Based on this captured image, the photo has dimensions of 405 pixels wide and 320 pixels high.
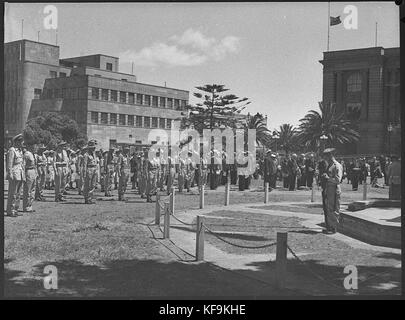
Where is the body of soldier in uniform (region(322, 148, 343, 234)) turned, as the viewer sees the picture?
to the viewer's left

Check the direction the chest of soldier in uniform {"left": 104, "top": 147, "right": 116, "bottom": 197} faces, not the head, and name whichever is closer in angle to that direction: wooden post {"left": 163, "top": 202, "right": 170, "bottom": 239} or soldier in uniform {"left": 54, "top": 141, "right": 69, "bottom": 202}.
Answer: the wooden post

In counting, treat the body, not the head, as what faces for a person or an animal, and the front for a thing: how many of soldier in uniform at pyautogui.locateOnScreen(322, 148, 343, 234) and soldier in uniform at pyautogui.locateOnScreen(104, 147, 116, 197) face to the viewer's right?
1

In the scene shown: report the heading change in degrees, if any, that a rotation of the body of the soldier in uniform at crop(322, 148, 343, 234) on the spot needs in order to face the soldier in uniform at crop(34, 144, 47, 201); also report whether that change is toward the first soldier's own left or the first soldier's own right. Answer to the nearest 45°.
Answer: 0° — they already face them

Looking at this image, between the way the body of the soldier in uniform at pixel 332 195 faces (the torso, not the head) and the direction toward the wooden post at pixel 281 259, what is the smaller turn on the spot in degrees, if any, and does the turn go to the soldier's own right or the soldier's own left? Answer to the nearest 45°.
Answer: approximately 90° to the soldier's own left

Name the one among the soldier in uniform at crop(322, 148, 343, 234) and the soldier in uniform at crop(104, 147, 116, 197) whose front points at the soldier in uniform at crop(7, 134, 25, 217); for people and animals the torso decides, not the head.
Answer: the soldier in uniform at crop(322, 148, 343, 234)

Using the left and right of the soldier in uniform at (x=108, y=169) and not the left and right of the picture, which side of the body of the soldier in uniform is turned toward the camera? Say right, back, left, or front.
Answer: right

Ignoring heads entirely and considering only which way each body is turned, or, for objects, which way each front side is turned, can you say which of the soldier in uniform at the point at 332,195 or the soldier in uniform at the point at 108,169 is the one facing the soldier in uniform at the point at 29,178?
the soldier in uniform at the point at 332,195

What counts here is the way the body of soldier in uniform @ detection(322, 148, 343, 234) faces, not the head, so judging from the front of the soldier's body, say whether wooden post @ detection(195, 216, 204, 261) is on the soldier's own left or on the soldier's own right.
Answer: on the soldier's own left

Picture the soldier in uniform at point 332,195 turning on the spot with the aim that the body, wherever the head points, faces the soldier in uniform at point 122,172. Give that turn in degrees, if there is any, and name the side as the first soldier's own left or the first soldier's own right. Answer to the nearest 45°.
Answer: approximately 45° to the first soldier's own right
